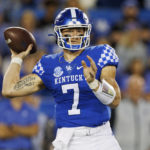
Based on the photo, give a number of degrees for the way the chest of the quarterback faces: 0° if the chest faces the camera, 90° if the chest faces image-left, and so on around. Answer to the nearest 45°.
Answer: approximately 0°
